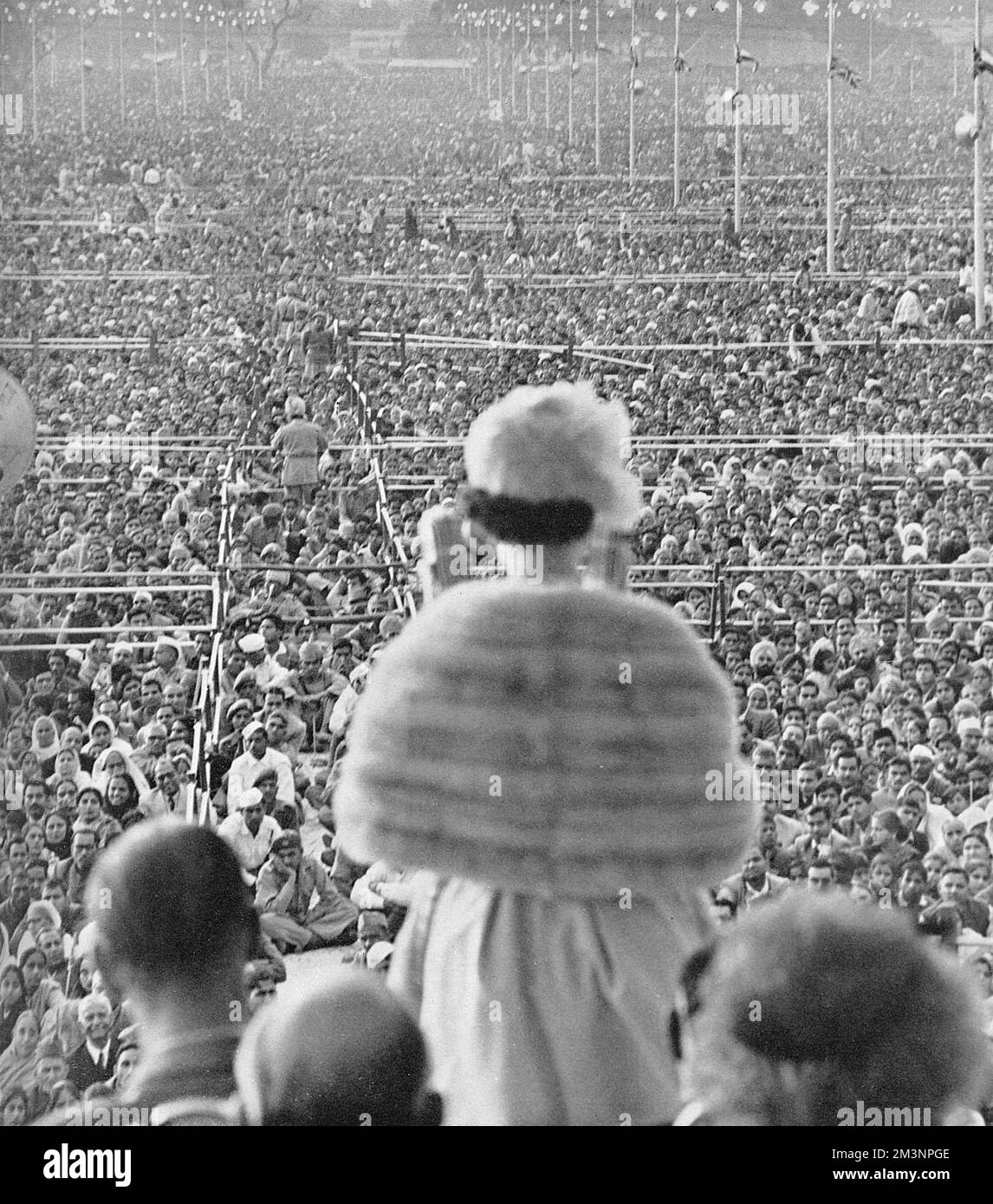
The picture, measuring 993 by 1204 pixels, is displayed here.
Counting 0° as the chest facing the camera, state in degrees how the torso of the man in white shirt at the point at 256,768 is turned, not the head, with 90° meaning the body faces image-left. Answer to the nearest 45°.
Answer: approximately 0°

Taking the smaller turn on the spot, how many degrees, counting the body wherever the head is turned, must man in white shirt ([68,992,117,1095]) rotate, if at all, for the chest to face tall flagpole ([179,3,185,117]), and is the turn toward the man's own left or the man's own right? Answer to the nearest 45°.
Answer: approximately 135° to the man's own left

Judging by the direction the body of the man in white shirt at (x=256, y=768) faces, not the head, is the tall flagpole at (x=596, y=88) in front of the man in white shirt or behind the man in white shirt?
behind

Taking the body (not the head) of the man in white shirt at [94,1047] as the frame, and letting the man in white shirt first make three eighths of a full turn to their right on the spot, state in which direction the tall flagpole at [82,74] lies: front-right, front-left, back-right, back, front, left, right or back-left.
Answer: right

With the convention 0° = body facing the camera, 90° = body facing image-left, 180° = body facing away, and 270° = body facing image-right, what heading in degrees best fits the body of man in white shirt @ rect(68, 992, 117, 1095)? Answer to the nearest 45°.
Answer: approximately 315°

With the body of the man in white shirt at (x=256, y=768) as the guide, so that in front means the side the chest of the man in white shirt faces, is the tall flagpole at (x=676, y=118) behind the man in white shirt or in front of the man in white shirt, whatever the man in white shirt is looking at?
behind

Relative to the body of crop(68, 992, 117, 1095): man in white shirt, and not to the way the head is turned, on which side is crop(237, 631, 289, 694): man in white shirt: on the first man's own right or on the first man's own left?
on the first man's own left

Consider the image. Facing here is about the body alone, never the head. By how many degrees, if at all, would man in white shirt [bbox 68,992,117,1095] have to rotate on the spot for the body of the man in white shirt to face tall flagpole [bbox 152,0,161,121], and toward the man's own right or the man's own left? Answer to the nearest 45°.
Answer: approximately 135° to the man's own left

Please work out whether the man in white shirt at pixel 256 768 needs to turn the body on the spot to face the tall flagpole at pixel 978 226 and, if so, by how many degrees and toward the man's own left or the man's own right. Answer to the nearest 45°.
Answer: approximately 135° to the man's own left
